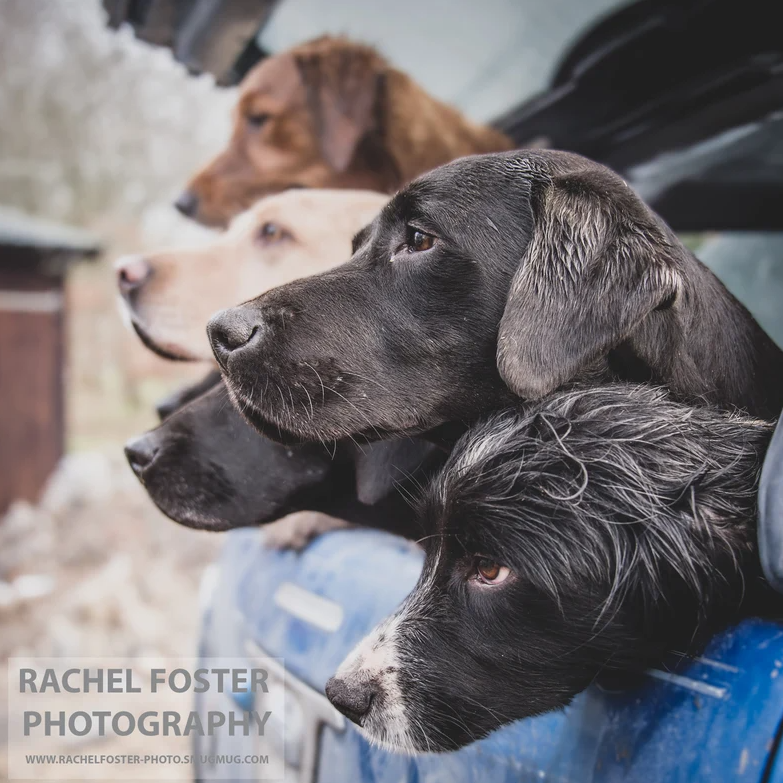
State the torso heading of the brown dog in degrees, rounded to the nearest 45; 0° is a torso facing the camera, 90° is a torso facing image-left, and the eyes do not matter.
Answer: approximately 90°

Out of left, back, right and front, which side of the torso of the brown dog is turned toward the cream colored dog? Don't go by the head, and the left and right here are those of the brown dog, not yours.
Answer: left

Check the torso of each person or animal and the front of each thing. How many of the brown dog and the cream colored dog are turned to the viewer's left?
2

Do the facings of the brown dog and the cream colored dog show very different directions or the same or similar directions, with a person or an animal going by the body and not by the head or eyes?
same or similar directions

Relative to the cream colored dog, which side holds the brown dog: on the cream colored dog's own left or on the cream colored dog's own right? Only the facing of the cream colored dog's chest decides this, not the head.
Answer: on the cream colored dog's own right

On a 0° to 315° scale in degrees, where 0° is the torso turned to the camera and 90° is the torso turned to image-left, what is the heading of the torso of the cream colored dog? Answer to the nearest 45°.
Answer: approximately 90°
